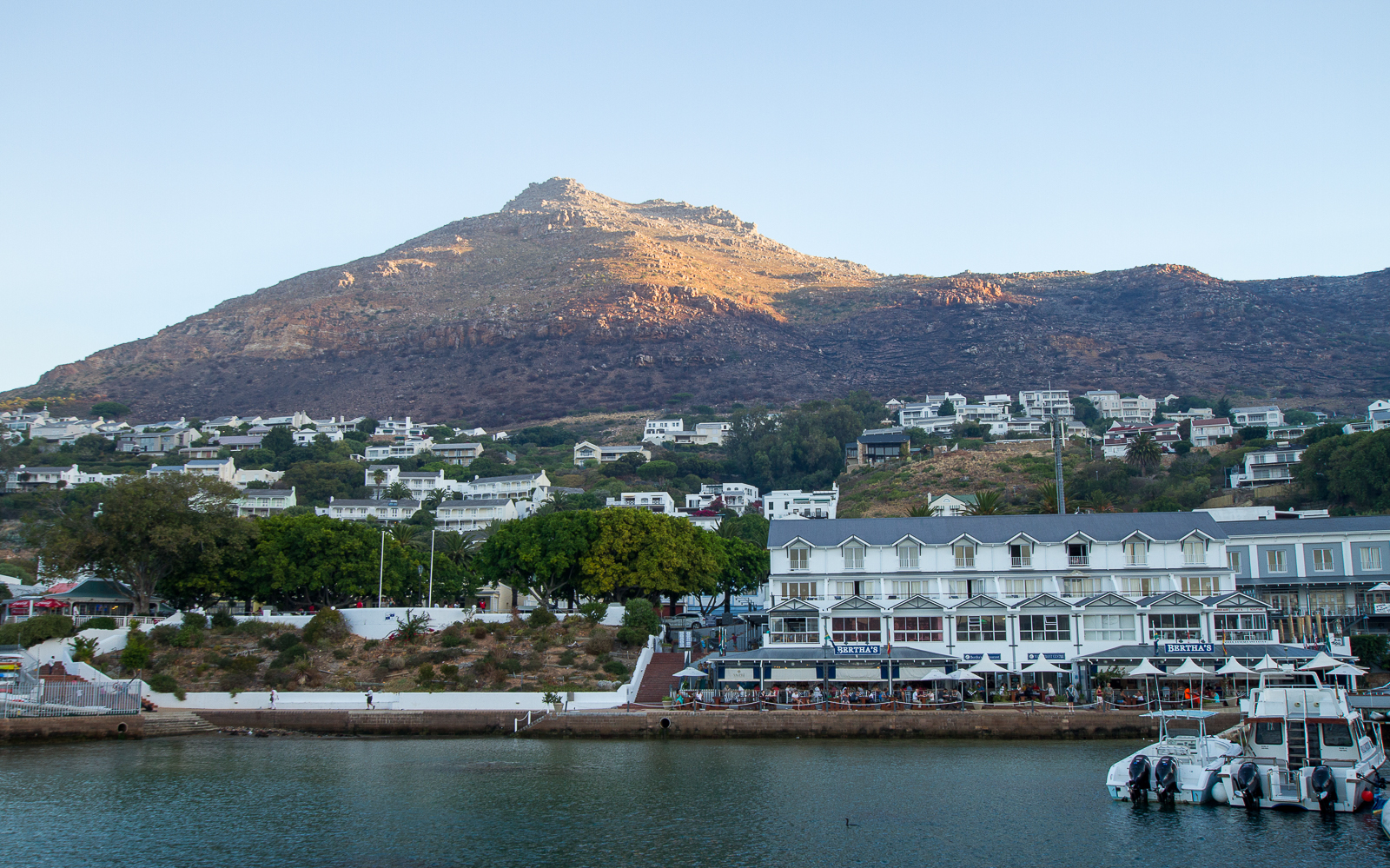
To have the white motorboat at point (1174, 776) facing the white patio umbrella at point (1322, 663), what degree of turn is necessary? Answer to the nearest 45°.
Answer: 0° — it already faces it

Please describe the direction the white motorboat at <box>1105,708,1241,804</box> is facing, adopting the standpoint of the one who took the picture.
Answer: facing away from the viewer and to the right of the viewer

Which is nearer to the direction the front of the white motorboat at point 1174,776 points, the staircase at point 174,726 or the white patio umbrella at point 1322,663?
the white patio umbrella

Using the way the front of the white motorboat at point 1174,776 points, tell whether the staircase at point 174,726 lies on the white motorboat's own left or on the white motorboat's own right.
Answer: on the white motorboat's own left

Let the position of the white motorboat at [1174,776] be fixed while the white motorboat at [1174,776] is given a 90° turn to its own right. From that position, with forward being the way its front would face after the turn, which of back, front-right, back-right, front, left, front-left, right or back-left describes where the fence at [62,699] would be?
back-right

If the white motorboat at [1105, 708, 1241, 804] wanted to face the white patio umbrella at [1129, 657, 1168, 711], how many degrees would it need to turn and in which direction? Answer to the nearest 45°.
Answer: approximately 45° to its left

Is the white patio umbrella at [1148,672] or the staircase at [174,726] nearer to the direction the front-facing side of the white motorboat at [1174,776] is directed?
the white patio umbrella
